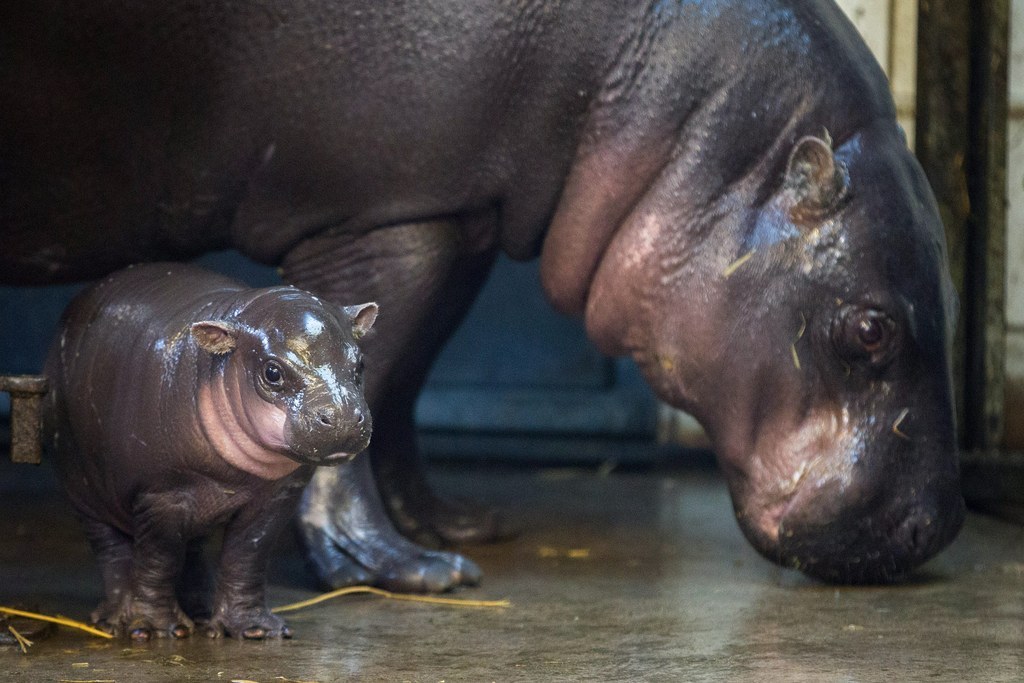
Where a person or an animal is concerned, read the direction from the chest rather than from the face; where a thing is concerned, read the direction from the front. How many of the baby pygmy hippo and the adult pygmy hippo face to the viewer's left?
0

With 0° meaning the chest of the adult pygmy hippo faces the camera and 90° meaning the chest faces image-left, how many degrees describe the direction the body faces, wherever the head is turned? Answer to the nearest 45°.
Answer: approximately 270°

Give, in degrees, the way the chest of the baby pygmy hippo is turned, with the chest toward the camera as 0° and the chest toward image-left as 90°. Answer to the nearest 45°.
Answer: approximately 315°

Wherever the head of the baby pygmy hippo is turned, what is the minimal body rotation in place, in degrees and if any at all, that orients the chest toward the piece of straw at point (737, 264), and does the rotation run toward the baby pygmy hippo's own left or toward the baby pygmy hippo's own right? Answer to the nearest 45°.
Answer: approximately 45° to the baby pygmy hippo's own left

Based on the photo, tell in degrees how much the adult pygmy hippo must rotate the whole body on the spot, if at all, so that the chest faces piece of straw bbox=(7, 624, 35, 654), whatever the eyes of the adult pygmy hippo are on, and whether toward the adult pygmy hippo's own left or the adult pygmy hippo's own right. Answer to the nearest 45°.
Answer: approximately 135° to the adult pygmy hippo's own right
